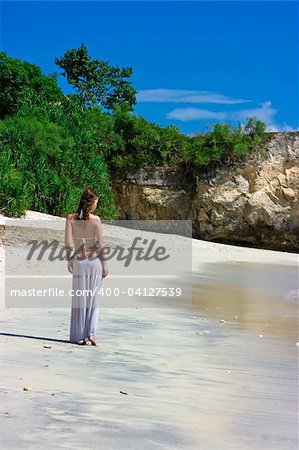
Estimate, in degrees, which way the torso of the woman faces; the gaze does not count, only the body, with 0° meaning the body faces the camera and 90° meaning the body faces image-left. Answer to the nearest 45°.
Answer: approximately 180°

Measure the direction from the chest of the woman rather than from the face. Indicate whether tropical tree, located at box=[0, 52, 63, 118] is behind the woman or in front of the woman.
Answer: in front

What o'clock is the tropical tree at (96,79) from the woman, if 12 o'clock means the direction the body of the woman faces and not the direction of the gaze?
The tropical tree is roughly at 12 o'clock from the woman.

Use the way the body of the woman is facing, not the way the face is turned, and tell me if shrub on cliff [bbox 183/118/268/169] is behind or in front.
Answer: in front
